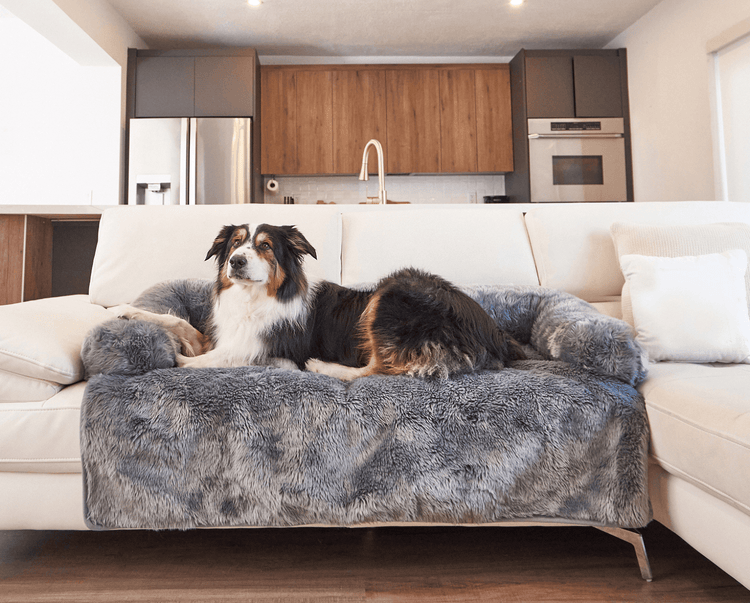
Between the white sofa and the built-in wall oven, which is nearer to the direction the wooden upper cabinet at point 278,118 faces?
the white sofa

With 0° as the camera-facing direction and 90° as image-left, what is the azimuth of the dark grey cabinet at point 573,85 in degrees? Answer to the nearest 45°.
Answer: approximately 0°

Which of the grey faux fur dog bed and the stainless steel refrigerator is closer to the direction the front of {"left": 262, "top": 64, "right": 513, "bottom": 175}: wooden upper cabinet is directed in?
the grey faux fur dog bed

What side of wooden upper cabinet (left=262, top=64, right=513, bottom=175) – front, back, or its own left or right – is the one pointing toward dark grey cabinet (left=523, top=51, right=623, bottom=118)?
left

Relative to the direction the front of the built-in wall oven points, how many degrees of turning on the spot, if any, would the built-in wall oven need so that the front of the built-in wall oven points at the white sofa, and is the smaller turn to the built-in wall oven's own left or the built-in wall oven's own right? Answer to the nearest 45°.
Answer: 0° — it already faces it

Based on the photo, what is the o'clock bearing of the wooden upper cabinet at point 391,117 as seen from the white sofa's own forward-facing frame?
The wooden upper cabinet is roughly at 6 o'clock from the white sofa.
